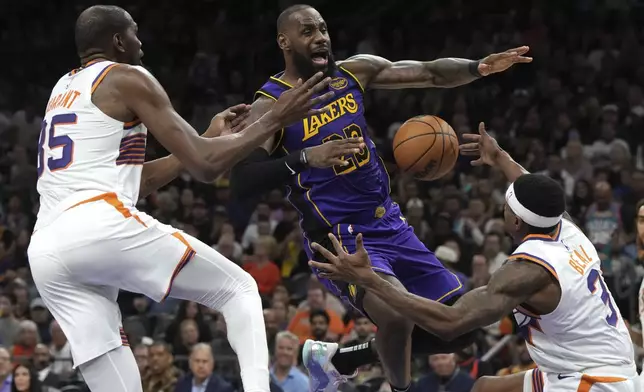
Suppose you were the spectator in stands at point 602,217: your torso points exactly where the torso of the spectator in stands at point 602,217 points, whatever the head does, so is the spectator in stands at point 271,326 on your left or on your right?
on your right

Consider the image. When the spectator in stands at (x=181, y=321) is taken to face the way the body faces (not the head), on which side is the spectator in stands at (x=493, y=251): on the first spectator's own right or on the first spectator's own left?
on the first spectator's own left

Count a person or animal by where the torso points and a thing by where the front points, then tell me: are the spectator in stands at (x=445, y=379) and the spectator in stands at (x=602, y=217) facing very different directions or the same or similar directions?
same or similar directions

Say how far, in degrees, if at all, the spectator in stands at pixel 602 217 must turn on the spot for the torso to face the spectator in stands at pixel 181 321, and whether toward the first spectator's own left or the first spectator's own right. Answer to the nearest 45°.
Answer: approximately 45° to the first spectator's own right

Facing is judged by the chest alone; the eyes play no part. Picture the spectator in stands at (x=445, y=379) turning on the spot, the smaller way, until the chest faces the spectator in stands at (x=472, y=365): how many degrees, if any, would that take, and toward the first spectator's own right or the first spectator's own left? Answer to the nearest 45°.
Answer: approximately 135° to the first spectator's own left

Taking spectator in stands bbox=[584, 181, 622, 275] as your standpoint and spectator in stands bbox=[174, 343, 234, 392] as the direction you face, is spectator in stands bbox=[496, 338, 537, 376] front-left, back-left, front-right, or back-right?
front-left

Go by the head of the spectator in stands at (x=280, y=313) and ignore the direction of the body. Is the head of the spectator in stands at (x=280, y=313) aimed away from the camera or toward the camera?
toward the camera

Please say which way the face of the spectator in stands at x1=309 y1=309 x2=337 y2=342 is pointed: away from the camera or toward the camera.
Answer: toward the camera

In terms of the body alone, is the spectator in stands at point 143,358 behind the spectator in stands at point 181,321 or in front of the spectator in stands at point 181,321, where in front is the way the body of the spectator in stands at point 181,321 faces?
in front

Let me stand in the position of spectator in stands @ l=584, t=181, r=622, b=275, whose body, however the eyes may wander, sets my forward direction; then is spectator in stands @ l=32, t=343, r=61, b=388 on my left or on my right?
on my right

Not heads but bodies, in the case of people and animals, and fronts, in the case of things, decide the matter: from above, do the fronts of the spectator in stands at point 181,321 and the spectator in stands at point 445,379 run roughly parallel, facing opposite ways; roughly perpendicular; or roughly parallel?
roughly parallel

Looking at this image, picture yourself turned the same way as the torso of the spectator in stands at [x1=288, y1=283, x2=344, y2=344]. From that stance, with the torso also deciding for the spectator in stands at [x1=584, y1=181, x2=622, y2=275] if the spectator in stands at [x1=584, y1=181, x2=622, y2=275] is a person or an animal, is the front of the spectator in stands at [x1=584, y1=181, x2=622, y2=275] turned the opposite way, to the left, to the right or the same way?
the same way

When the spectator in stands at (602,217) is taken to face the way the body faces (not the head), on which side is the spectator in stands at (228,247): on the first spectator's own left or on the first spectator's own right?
on the first spectator's own right

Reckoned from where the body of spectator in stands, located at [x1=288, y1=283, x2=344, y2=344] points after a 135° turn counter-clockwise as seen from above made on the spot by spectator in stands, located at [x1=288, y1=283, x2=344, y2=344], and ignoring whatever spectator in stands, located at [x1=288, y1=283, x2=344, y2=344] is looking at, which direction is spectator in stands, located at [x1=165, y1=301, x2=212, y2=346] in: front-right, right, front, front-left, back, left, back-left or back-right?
back-left

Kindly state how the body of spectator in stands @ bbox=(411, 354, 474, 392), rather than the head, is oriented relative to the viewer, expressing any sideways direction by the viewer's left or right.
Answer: facing the viewer

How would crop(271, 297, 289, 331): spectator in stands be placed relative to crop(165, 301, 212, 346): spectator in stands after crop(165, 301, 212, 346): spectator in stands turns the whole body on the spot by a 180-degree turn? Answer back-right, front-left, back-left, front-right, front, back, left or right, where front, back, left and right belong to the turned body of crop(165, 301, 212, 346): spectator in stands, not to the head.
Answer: right
